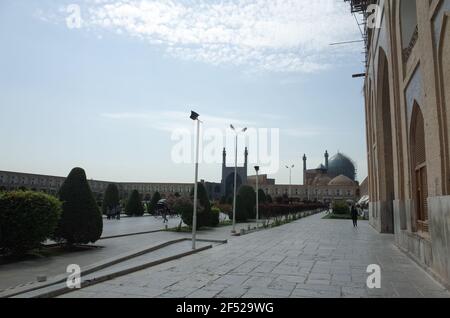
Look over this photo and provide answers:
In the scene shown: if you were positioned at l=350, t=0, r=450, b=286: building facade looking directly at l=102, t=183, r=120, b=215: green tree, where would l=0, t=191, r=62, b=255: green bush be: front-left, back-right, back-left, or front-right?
front-left

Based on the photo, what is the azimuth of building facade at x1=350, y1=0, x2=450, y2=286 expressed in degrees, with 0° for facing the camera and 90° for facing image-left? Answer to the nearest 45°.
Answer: approximately 90°

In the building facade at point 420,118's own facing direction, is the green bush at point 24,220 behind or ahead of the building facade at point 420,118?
ahead

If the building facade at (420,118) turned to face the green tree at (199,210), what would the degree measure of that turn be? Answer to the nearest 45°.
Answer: approximately 45° to its right

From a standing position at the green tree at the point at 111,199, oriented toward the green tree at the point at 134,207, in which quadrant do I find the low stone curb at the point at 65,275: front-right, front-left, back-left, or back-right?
back-right

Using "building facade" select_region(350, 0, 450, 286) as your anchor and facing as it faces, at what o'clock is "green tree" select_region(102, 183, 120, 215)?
The green tree is roughly at 1 o'clock from the building facade.

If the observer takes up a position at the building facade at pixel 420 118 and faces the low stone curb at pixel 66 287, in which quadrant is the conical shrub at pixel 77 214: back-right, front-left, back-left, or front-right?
front-right

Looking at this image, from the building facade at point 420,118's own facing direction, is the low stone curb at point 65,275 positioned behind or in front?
in front
